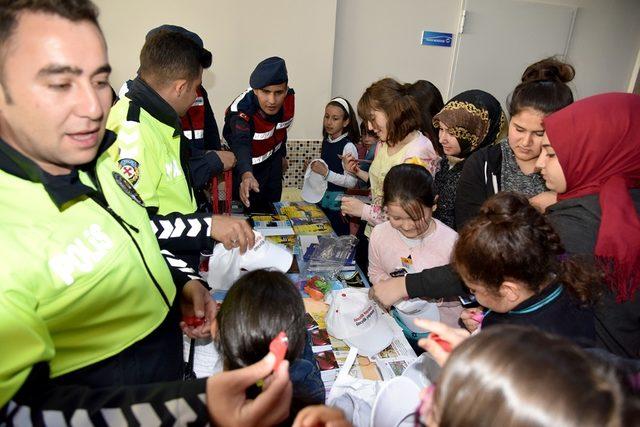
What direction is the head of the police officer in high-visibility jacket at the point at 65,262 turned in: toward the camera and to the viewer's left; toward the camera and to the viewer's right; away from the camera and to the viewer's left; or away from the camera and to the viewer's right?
toward the camera and to the viewer's right

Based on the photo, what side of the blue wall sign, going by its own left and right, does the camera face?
front

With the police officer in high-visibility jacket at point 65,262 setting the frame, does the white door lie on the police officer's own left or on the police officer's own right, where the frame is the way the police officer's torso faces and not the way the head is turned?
on the police officer's own left

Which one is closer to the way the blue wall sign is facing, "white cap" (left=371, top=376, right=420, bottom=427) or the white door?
the white cap

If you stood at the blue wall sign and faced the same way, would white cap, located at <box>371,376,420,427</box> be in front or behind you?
in front

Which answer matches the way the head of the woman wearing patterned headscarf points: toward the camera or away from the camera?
toward the camera

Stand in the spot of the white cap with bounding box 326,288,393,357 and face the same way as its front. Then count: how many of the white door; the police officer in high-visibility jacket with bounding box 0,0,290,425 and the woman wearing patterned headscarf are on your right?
1

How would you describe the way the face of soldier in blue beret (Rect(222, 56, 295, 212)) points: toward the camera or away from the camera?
toward the camera

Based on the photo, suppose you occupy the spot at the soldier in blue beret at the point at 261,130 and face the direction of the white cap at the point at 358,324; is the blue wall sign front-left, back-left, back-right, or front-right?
back-left

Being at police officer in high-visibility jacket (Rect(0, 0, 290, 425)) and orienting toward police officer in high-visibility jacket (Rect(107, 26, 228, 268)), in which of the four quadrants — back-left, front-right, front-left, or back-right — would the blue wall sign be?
front-right

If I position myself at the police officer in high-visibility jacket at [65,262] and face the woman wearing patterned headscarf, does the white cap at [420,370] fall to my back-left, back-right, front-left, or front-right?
front-right

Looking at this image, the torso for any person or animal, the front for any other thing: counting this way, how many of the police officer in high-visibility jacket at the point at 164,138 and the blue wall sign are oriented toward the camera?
1

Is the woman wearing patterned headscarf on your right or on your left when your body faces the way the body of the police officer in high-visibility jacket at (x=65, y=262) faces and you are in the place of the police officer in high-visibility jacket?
on your left

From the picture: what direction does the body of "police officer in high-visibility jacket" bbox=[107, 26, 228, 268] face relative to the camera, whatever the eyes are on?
to the viewer's right

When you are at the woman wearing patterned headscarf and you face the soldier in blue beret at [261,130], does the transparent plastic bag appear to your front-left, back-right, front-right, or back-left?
front-left

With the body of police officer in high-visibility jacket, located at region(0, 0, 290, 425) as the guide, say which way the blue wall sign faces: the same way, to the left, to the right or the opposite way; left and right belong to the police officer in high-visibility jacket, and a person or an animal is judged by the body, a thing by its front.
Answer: to the right

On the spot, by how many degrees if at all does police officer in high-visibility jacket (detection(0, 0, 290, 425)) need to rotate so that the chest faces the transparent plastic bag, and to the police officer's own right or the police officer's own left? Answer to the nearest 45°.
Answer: approximately 90° to the police officer's own left

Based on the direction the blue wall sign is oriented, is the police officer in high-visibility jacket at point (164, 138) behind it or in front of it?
in front

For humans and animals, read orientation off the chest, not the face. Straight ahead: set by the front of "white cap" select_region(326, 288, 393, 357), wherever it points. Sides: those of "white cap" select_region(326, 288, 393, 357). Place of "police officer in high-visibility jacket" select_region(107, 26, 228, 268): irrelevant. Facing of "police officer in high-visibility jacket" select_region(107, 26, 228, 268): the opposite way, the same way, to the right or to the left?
to the left

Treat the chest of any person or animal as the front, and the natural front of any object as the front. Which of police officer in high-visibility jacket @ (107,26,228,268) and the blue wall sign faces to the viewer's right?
the police officer in high-visibility jacket
